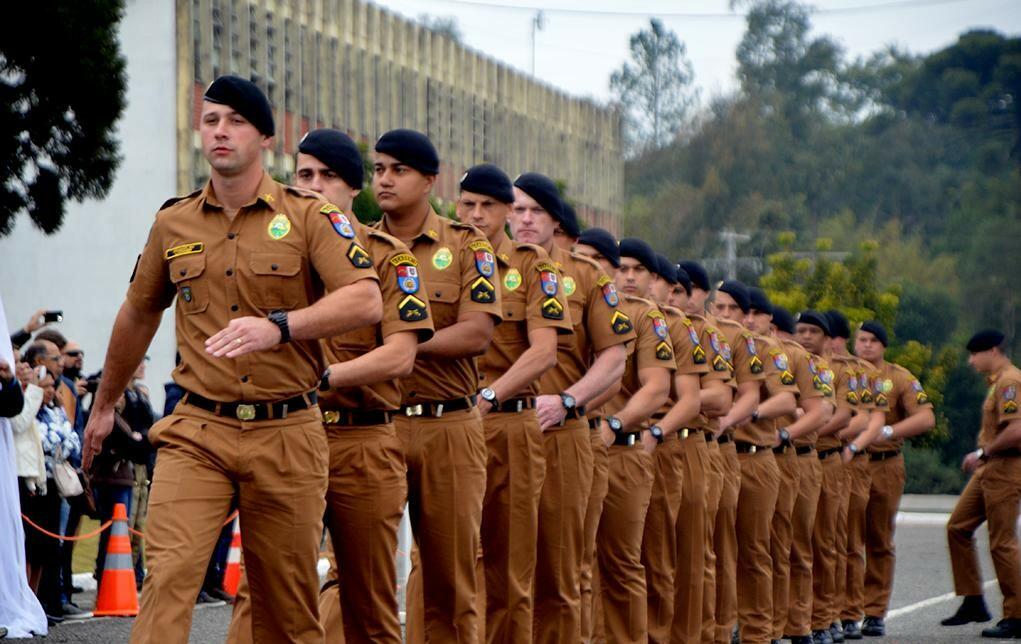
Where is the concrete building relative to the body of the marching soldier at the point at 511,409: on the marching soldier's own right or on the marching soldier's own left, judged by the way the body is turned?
on the marching soldier's own right

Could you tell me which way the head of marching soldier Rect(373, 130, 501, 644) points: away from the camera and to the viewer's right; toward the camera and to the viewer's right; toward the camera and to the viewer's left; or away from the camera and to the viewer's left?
toward the camera and to the viewer's left

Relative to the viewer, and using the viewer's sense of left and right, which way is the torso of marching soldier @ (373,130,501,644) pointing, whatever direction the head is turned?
facing the viewer and to the left of the viewer

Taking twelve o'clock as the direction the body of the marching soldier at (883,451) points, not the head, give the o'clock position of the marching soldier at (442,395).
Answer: the marching soldier at (442,395) is roughly at 11 o'clock from the marching soldier at (883,451).

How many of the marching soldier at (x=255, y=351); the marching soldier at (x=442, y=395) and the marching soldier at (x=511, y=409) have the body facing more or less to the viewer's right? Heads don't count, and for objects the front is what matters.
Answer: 0

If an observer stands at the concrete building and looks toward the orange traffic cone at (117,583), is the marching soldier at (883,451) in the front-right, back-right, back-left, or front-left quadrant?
front-left

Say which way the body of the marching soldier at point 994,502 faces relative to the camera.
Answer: to the viewer's left

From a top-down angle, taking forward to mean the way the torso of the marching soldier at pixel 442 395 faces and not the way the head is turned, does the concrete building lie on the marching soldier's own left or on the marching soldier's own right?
on the marching soldier's own right

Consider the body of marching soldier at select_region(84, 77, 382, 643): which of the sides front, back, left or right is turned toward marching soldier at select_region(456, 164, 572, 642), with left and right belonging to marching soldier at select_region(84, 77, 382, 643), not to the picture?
back

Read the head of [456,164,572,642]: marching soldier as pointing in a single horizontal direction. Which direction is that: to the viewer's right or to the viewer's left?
to the viewer's left

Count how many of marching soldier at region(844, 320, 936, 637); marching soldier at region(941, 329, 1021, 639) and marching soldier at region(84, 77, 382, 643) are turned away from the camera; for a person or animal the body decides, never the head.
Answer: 0
